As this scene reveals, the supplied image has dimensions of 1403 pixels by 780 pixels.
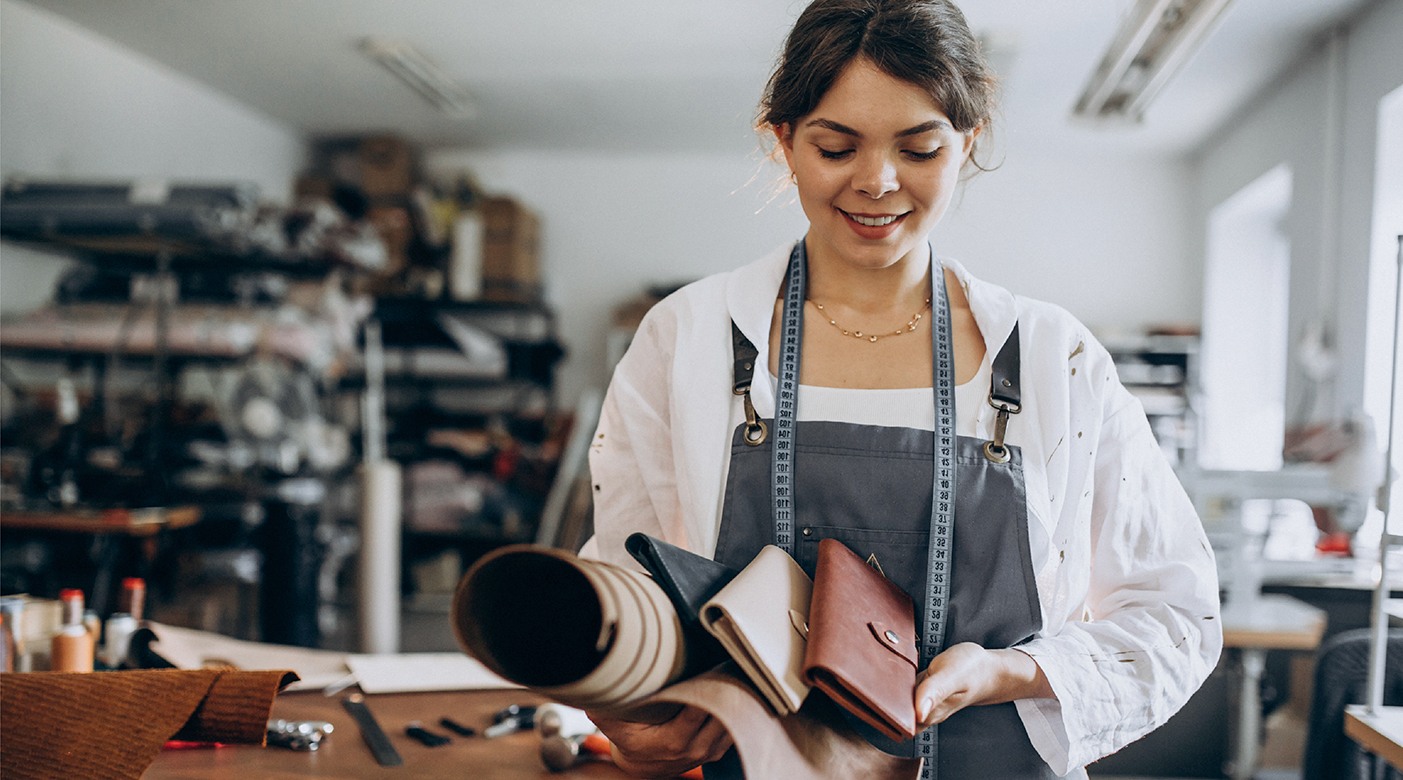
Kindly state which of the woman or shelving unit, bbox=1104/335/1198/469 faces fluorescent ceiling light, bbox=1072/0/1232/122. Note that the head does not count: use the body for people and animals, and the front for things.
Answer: the shelving unit

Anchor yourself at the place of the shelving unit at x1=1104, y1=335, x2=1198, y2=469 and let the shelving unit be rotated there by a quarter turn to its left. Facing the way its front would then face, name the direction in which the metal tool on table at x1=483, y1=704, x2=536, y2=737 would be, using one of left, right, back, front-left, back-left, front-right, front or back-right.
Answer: right

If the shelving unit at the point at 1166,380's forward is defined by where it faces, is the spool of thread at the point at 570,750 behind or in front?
in front

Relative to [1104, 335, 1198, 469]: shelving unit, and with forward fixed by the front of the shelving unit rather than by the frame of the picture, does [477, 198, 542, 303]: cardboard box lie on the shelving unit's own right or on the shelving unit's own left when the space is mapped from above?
on the shelving unit's own right

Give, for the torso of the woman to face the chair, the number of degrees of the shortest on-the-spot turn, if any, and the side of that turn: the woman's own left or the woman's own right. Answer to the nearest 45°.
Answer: approximately 135° to the woman's own left

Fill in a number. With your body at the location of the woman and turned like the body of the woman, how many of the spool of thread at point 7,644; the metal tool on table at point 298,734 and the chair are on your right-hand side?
2

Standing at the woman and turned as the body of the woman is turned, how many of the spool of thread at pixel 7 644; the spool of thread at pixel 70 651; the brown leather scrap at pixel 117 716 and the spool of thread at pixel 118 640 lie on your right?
4

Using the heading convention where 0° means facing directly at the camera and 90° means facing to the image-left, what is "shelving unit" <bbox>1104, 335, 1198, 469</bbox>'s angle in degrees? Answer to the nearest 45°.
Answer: approximately 0°

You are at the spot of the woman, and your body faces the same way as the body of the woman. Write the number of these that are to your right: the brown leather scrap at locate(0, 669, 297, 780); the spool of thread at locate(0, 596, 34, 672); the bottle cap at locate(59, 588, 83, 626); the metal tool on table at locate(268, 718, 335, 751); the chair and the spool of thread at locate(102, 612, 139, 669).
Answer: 5

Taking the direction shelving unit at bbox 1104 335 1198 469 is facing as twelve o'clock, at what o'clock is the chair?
The chair is roughly at 12 o'clock from the shelving unit.

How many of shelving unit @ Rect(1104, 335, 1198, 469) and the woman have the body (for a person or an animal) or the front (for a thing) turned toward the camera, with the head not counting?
2
